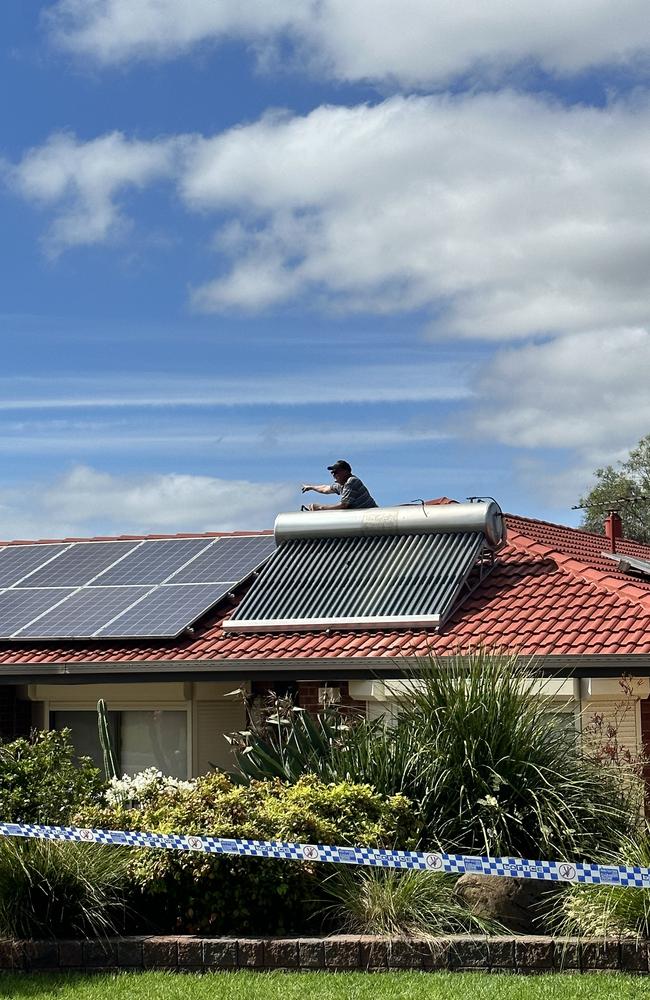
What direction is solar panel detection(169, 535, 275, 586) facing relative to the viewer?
toward the camera

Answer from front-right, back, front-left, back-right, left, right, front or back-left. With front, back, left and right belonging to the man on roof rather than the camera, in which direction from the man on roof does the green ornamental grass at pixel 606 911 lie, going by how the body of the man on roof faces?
left

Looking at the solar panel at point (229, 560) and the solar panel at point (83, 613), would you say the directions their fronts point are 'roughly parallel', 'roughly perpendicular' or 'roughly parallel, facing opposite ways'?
roughly parallel

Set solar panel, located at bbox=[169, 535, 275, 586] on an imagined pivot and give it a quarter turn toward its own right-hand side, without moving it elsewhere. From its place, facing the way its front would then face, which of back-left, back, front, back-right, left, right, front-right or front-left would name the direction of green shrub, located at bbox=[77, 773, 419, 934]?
left

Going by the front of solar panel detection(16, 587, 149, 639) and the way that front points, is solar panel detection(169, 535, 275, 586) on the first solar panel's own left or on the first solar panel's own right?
on the first solar panel's own left

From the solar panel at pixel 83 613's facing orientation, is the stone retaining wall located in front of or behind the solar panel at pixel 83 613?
in front

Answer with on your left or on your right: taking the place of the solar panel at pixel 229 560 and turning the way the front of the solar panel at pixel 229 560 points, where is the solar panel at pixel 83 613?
on your right

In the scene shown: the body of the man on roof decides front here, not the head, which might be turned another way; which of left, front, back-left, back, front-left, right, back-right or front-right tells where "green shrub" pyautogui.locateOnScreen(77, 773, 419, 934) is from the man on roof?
left

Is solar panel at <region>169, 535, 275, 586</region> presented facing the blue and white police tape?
yes

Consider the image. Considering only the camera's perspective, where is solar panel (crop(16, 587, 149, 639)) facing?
facing the viewer

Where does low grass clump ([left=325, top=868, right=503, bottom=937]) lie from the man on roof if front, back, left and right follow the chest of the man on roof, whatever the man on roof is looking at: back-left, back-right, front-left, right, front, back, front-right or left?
left

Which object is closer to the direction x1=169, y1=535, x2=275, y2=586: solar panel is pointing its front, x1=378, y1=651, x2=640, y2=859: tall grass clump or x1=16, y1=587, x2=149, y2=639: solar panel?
the tall grass clump

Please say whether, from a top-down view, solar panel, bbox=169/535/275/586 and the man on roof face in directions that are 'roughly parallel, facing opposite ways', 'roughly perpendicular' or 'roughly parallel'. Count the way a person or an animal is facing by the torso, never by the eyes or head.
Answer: roughly perpendicular

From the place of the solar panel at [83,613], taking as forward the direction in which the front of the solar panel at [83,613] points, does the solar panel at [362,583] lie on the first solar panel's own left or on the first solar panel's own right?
on the first solar panel's own left

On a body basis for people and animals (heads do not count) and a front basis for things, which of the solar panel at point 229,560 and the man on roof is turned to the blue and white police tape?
the solar panel

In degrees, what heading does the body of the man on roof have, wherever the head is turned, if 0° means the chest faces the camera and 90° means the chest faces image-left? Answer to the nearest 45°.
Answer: approximately 90°
